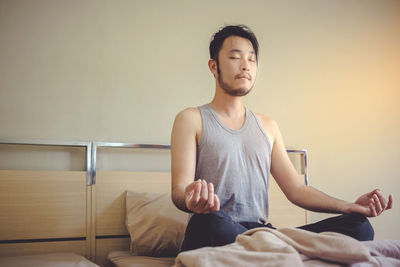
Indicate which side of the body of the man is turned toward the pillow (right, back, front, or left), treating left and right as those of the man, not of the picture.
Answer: back

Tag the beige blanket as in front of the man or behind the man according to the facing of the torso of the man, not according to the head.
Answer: in front

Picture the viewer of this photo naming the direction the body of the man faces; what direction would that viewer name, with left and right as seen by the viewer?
facing the viewer and to the right of the viewer

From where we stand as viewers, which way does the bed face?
facing the viewer
